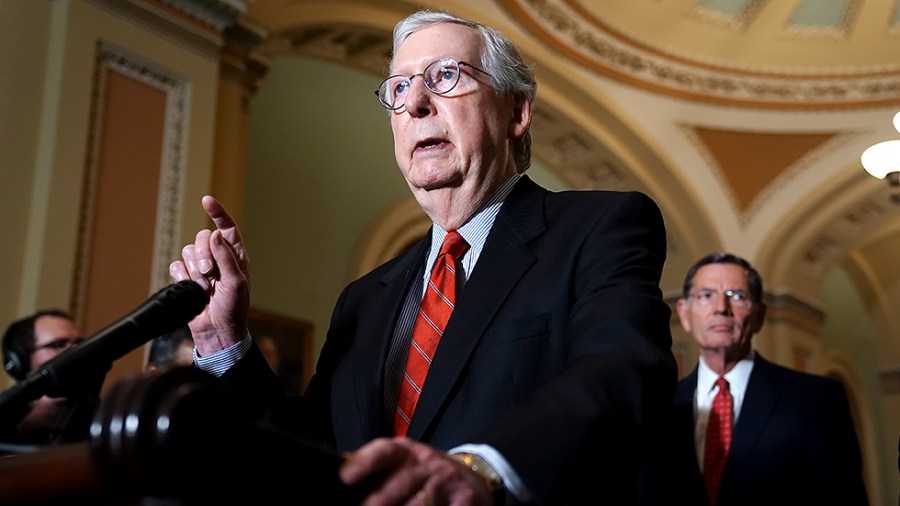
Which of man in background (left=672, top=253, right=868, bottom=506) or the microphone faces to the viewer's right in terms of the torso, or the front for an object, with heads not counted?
the microphone

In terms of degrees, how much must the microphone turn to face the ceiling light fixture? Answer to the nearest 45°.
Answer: approximately 45° to its left

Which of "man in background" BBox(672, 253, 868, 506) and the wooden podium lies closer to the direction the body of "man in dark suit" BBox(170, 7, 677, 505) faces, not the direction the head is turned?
the wooden podium

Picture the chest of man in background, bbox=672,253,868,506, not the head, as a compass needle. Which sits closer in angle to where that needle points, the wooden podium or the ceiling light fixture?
the wooden podium

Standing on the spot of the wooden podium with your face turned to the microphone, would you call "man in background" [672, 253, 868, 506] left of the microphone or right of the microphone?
right

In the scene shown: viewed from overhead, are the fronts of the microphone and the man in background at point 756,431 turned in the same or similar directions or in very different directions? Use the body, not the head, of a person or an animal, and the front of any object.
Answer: very different directions

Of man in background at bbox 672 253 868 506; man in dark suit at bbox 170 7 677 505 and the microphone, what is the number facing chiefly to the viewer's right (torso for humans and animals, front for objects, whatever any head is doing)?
1

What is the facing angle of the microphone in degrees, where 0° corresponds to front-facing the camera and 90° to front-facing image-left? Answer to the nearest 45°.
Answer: approximately 270°

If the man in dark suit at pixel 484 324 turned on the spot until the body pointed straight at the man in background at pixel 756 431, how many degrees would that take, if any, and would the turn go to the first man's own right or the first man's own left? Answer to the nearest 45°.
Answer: approximately 180°

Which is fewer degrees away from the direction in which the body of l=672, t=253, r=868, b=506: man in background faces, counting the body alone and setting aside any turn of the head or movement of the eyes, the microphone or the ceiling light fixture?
the microphone

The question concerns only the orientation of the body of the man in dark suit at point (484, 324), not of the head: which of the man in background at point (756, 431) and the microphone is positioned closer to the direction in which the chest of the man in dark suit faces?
the microphone

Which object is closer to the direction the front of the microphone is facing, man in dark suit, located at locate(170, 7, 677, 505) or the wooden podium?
the man in dark suit

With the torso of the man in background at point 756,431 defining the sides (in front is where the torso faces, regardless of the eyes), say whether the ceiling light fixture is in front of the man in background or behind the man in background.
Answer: behind

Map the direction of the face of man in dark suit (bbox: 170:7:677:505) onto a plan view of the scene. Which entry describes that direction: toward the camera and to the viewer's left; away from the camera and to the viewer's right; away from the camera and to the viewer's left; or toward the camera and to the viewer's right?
toward the camera and to the viewer's left
